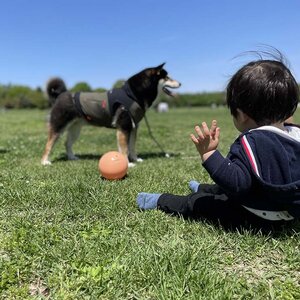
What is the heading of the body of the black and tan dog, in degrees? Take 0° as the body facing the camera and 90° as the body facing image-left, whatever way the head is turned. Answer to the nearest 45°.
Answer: approximately 270°

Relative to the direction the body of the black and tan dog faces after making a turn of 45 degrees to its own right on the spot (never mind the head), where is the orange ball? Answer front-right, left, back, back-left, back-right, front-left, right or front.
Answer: front-right
